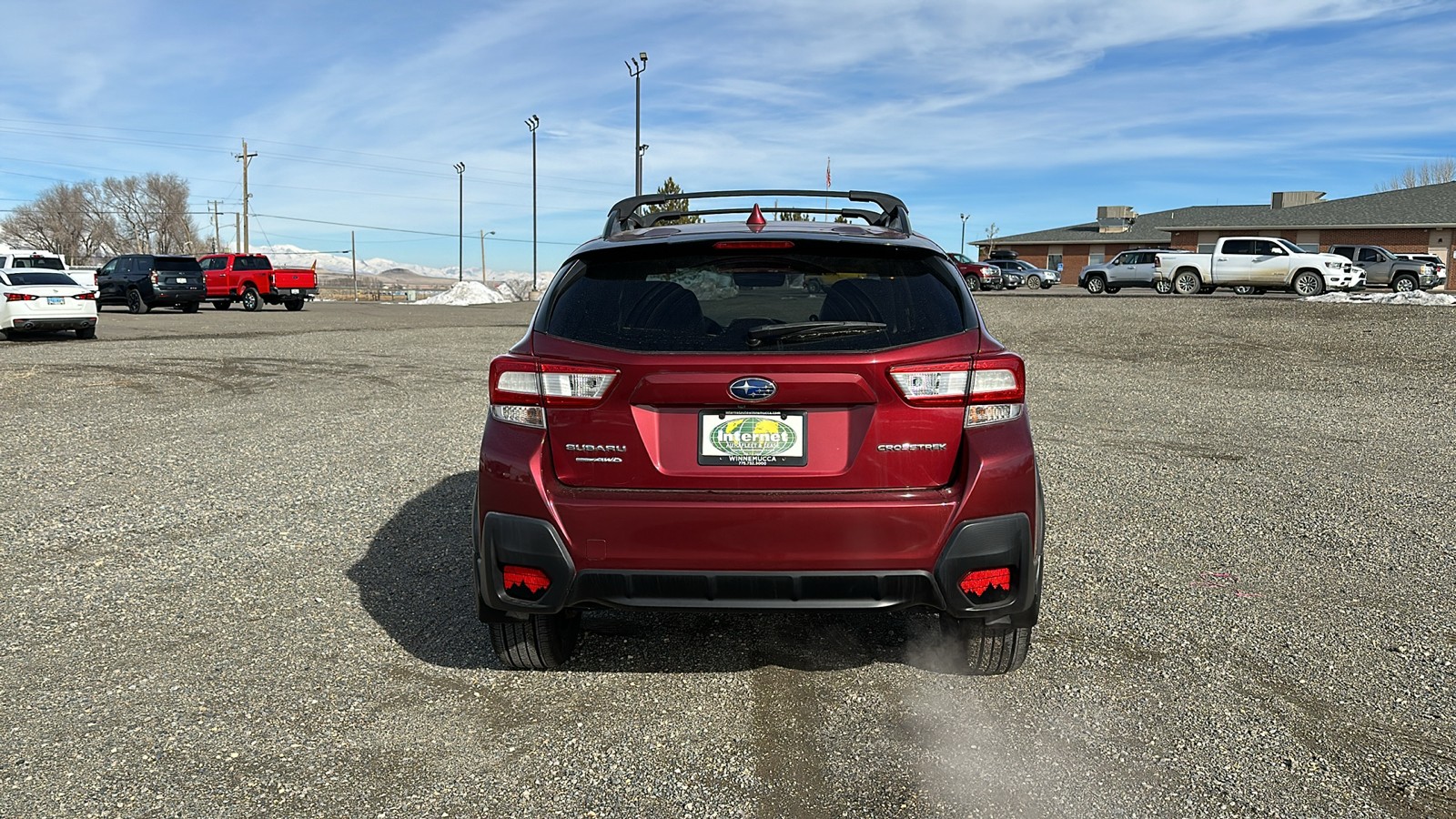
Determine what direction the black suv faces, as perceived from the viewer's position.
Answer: facing away from the viewer and to the left of the viewer

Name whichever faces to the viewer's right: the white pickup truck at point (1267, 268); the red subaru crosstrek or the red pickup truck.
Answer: the white pickup truck

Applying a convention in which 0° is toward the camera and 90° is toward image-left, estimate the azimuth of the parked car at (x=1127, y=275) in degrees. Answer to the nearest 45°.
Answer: approximately 90°

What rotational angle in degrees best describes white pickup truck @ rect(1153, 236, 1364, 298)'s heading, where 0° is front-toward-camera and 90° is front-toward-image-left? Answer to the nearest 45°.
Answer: approximately 270°

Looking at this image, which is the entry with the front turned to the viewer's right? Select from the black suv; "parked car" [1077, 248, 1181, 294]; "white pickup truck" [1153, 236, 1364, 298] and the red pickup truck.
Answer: the white pickup truck

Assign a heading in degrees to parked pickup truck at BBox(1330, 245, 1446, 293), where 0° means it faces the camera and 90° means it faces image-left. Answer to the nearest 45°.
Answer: approximately 315°

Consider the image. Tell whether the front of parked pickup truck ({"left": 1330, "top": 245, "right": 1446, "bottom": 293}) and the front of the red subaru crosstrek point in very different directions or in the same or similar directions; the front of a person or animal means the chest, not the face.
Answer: very different directions

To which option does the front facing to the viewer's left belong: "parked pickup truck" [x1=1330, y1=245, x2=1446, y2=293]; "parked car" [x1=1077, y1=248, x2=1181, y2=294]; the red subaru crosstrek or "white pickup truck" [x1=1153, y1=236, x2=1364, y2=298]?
"parked car" [x1=1077, y1=248, x2=1181, y2=294]
